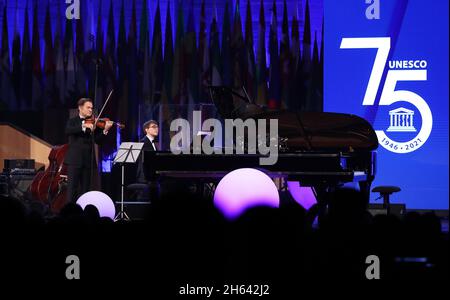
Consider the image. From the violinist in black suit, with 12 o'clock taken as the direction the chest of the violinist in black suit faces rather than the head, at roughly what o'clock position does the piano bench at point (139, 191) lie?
The piano bench is roughly at 9 o'clock from the violinist in black suit.

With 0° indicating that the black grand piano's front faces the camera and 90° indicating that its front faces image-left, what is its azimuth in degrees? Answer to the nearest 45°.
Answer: approximately 90°

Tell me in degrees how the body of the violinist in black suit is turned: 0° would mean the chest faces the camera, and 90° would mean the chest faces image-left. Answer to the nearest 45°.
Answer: approximately 315°

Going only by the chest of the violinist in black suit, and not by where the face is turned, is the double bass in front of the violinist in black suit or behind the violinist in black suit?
behind

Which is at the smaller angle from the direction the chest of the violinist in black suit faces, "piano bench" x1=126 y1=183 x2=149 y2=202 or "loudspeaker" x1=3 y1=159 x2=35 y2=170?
the piano bench
